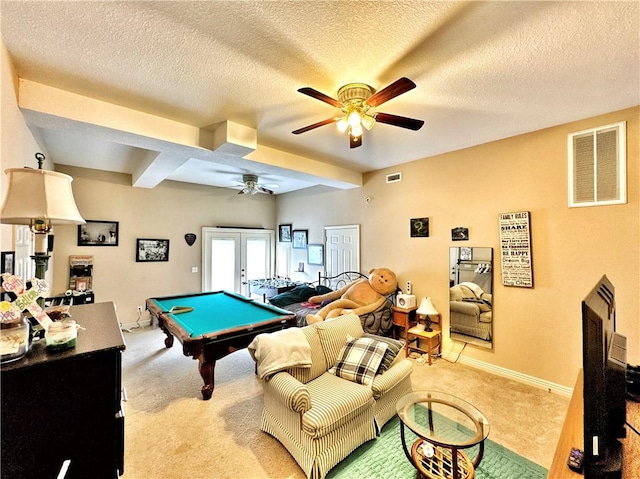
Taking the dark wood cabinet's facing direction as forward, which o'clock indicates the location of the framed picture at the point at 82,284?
The framed picture is roughly at 9 o'clock from the dark wood cabinet.

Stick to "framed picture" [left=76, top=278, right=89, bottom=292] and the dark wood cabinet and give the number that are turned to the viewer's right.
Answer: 1

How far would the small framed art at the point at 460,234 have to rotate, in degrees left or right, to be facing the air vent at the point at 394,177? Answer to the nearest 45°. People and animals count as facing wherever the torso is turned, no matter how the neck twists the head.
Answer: approximately 90° to its right

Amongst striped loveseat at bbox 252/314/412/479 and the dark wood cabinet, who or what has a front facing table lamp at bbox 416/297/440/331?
the dark wood cabinet

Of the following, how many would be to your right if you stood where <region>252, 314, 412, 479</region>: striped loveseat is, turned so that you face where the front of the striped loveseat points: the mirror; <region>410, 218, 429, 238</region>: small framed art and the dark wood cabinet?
1

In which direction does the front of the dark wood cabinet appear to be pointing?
to the viewer's right

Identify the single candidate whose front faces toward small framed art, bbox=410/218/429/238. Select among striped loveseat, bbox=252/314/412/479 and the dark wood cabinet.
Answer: the dark wood cabinet

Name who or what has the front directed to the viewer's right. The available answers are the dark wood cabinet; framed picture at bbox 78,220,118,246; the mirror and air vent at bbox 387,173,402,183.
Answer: the dark wood cabinet

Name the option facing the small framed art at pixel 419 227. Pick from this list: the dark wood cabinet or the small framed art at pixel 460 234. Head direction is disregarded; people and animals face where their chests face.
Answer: the dark wood cabinet

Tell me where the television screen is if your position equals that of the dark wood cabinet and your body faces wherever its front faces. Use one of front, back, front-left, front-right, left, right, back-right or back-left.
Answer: front-right

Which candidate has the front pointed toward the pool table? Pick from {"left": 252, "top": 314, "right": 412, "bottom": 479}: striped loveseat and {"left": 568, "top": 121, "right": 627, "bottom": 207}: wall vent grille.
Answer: the wall vent grille

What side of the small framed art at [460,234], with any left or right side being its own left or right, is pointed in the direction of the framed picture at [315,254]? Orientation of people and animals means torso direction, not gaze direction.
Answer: right

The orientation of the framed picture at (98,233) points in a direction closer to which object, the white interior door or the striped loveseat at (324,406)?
the striped loveseat
